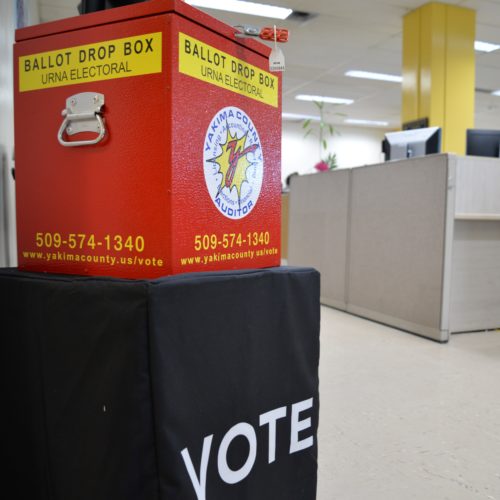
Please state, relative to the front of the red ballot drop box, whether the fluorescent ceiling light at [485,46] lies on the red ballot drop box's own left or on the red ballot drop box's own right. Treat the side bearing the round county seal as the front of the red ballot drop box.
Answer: on the red ballot drop box's own left

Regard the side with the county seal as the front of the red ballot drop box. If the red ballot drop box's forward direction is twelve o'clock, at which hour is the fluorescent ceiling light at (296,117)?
The fluorescent ceiling light is roughly at 8 o'clock from the red ballot drop box.

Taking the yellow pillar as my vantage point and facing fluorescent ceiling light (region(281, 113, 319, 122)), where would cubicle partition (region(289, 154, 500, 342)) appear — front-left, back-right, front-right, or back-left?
back-left

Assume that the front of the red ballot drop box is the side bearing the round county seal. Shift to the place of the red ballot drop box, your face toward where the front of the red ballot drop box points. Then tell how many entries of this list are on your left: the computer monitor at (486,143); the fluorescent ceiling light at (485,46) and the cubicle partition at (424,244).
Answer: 3

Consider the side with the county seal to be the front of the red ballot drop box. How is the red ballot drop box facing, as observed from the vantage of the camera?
facing the viewer and to the right of the viewer

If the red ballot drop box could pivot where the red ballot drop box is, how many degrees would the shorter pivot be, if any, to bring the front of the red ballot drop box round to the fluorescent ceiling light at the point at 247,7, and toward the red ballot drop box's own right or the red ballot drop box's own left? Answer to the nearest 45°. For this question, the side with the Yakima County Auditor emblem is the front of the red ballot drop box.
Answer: approximately 135° to the red ballot drop box's own left

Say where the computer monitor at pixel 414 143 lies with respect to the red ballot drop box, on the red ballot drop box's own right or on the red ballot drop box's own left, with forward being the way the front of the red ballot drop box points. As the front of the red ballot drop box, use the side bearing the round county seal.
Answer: on the red ballot drop box's own left

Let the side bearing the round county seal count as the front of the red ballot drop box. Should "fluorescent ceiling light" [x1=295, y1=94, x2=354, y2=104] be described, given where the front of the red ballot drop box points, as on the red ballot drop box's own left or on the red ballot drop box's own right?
on the red ballot drop box's own left
